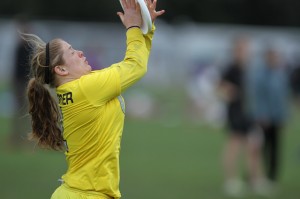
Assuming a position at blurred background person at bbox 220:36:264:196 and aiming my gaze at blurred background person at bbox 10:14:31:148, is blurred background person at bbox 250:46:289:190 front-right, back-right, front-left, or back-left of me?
back-right

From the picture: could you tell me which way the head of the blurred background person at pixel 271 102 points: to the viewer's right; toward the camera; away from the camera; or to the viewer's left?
toward the camera

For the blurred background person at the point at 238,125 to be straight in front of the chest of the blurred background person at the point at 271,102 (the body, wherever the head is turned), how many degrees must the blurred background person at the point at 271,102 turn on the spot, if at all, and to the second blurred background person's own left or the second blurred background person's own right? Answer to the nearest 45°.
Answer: approximately 45° to the second blurred background person's own right

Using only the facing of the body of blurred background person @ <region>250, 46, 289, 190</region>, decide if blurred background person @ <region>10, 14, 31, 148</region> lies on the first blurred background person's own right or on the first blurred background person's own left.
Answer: on the first blurred background person's own right

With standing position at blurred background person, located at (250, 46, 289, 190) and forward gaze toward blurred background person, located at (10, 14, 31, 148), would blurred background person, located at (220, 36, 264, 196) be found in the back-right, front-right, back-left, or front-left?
front-left

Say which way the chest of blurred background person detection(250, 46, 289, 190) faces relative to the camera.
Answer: toward the camera
